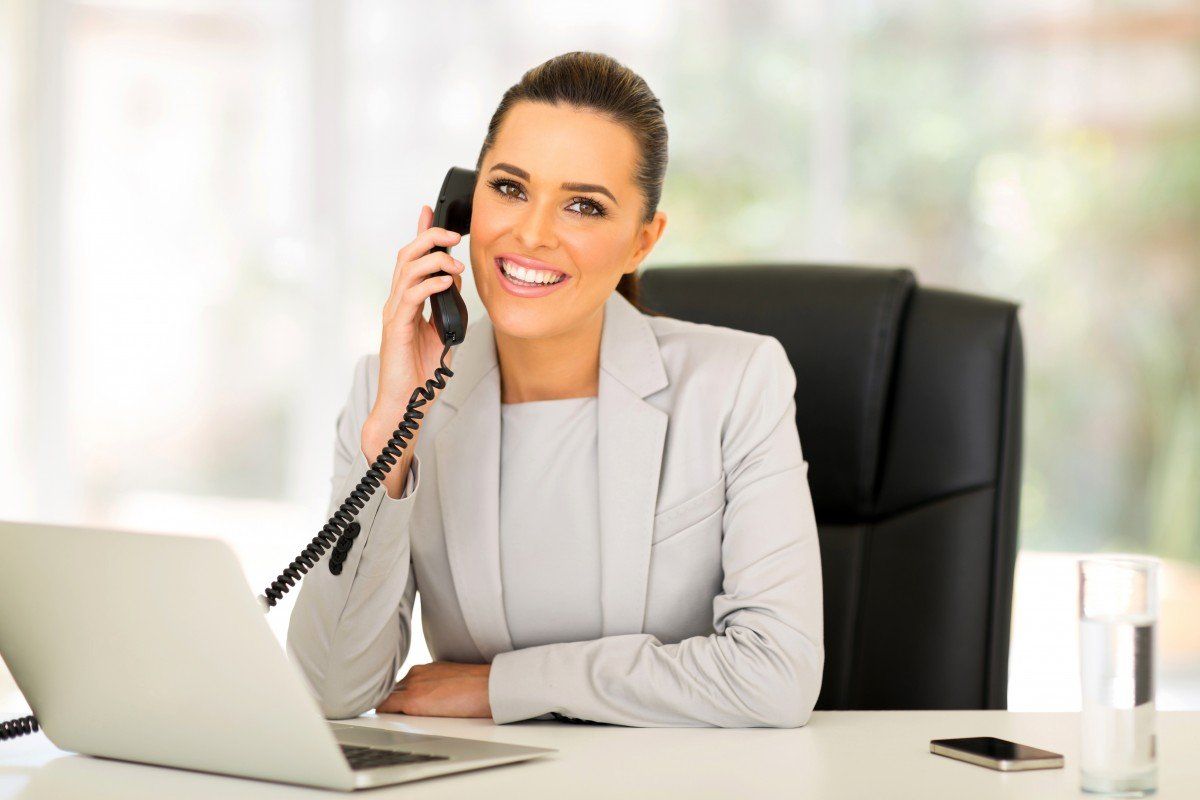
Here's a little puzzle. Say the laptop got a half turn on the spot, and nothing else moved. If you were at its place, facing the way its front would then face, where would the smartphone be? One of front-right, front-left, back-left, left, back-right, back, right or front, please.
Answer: back-left

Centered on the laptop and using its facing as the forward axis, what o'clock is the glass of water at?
The glass of water is roughly at 2 o'clock from the laptop.

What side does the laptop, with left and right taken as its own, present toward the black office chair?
front

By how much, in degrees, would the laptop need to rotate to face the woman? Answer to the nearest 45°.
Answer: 0° — it already faces them

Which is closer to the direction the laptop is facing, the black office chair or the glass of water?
the black office chair

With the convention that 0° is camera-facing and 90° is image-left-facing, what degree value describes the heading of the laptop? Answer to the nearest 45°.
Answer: approximately 225°
